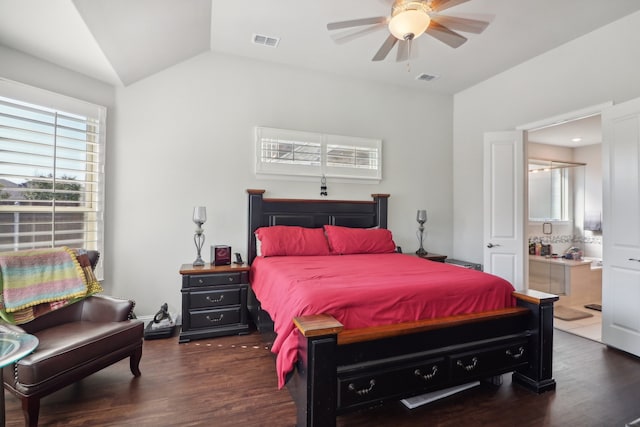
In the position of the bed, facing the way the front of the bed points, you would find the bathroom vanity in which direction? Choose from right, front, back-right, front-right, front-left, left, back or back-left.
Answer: left

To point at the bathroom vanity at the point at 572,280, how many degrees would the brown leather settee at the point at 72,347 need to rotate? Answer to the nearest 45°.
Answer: approximately 45° to its left

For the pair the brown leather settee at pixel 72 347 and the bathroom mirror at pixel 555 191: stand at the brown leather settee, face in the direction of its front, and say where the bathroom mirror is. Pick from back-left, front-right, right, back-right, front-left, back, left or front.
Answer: front-left

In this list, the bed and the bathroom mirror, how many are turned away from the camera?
0

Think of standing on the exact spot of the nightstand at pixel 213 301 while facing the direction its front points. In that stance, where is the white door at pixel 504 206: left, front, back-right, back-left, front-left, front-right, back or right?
left

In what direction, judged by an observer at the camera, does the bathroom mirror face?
facing the viewer and to the right of the viewer

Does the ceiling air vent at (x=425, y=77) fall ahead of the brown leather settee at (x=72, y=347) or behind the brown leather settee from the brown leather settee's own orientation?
ahead

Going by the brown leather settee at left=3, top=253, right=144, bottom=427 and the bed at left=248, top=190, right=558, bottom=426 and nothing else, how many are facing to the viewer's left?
0

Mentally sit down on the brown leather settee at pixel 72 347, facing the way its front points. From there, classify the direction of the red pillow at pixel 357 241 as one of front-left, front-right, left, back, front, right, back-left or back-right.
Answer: front-left

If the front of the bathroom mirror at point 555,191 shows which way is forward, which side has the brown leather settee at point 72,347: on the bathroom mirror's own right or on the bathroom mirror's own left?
on the bathroom mirror's own right

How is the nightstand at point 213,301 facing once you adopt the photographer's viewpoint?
facing the viewer
